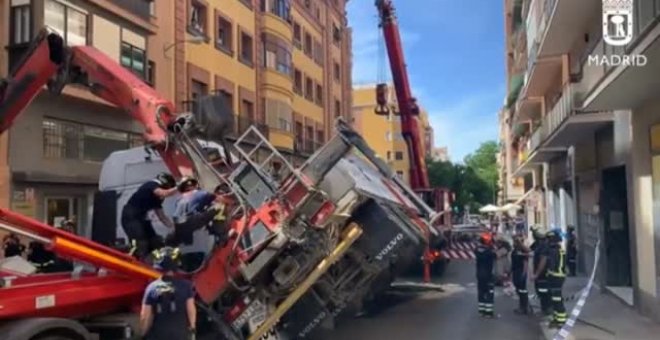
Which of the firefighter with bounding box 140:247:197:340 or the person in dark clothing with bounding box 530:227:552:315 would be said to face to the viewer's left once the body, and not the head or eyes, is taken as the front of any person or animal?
the person in dark clothing

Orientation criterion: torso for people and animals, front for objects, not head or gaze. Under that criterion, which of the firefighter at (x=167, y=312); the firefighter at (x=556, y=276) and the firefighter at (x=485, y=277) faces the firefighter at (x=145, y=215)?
the firefighter at (x=167, y=312)

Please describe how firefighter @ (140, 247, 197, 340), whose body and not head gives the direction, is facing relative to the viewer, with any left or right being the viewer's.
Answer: facing away from the viewer

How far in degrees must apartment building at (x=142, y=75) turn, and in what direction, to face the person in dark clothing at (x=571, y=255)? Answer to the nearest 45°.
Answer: approximately 45° to its left

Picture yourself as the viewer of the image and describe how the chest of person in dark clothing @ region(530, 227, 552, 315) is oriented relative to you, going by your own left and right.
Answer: facing to the left of the viewer

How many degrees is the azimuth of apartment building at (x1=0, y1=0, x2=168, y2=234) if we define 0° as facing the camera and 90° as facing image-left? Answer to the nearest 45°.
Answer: approximately 315°

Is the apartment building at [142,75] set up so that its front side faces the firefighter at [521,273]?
yes

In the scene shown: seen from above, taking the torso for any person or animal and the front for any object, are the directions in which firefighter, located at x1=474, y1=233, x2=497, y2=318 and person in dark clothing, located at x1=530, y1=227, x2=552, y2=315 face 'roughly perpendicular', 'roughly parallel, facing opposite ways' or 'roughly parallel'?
roughly perpendicular

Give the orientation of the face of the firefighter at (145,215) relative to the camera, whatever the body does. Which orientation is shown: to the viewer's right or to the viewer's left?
to the viewer's right

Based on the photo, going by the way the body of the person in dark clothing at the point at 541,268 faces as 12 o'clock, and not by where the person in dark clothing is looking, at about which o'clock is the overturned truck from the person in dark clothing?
The overturned truck is roughly at 10 o'clock from the person in dark clothing.
